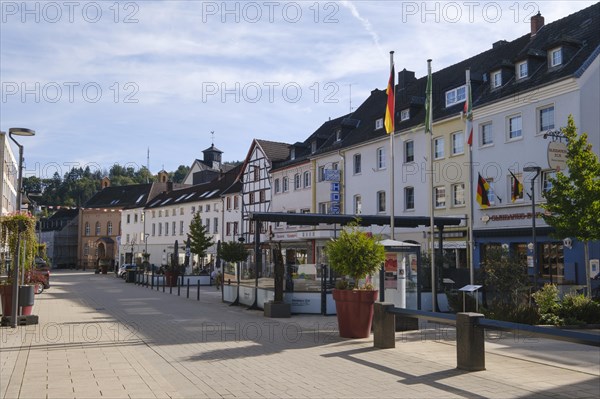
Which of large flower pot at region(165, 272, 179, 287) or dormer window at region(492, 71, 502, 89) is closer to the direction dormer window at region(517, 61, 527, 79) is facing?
the large flower pot

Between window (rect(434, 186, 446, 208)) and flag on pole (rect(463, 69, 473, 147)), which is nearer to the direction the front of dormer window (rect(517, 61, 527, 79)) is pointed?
the flag on pole

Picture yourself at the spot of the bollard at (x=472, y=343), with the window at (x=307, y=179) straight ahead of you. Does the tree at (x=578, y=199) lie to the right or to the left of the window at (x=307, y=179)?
right

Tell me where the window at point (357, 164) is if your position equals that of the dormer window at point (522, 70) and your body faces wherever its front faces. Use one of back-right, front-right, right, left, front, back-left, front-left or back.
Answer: right

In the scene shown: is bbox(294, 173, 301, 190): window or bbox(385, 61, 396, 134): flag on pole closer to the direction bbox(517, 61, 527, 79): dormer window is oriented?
the flag on pole

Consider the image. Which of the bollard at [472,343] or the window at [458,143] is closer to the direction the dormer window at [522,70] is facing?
the bollard

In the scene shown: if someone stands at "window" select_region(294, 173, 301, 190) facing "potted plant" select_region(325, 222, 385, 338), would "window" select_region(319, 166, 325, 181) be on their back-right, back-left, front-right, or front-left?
front-left

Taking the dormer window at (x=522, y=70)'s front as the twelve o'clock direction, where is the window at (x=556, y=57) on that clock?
The window is roughly at 9 o'clock from the dormer window.

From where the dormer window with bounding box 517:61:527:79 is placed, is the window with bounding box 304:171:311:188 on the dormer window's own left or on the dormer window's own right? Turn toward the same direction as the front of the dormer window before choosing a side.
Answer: on the dormer window's own right

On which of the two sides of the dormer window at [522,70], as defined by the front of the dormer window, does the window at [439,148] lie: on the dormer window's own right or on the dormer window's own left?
on the dormer window's own right

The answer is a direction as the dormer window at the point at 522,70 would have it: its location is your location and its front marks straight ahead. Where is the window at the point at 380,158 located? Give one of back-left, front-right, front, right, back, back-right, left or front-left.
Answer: right

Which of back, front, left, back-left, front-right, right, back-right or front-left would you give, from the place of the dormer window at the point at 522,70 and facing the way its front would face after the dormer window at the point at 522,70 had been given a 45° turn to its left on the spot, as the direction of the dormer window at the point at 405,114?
back-right

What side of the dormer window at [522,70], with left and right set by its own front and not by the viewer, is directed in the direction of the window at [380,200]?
right

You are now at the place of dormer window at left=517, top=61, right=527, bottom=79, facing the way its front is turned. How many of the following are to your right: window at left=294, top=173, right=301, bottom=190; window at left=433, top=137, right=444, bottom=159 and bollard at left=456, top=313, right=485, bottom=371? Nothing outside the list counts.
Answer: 2

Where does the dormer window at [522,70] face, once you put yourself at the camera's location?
facing the viewer and to the left of the viewer

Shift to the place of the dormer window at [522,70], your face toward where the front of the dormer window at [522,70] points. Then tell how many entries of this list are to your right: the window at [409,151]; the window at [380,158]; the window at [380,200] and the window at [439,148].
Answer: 4

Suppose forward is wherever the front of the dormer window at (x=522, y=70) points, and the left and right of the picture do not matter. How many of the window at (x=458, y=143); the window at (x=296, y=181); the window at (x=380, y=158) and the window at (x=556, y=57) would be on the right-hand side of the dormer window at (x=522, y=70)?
3
